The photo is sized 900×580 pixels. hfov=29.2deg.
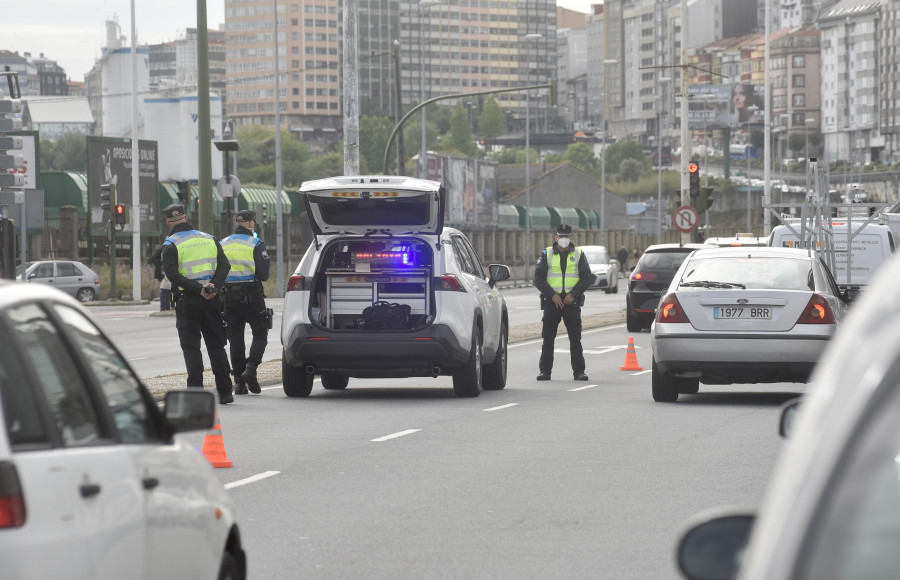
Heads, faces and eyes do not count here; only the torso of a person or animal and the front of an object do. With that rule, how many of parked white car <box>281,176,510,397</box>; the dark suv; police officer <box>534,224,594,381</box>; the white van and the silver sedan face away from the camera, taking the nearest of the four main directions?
4

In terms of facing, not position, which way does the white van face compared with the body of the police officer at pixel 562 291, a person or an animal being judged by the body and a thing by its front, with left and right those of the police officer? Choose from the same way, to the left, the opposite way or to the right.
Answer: the opposite way

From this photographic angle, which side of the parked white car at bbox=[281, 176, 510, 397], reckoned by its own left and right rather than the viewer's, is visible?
back

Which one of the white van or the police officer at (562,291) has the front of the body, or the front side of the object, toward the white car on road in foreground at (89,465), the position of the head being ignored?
the police officer

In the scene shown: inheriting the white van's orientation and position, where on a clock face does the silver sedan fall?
The silver sedan is roughly at 6 o'clock from the white van.

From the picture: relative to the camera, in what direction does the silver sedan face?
facing away from the viewer

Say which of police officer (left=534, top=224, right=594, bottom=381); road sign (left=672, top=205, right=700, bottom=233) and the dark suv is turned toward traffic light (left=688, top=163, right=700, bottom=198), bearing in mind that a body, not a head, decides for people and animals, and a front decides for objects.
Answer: the dark suv

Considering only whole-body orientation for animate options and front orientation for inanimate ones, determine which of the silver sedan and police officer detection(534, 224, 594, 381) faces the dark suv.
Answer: the silver sedan

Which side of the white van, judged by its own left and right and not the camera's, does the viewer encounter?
back

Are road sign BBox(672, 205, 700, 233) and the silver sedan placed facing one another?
yes

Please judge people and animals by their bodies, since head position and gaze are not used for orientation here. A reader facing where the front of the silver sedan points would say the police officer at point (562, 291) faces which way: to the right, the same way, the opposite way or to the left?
the opposite way

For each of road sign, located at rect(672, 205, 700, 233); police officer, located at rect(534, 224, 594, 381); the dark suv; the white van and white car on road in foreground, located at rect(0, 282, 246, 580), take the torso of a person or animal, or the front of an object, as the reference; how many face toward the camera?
2

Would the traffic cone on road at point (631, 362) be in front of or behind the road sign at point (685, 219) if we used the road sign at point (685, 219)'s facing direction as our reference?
in front

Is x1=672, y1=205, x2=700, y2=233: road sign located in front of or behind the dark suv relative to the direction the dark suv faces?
in front
